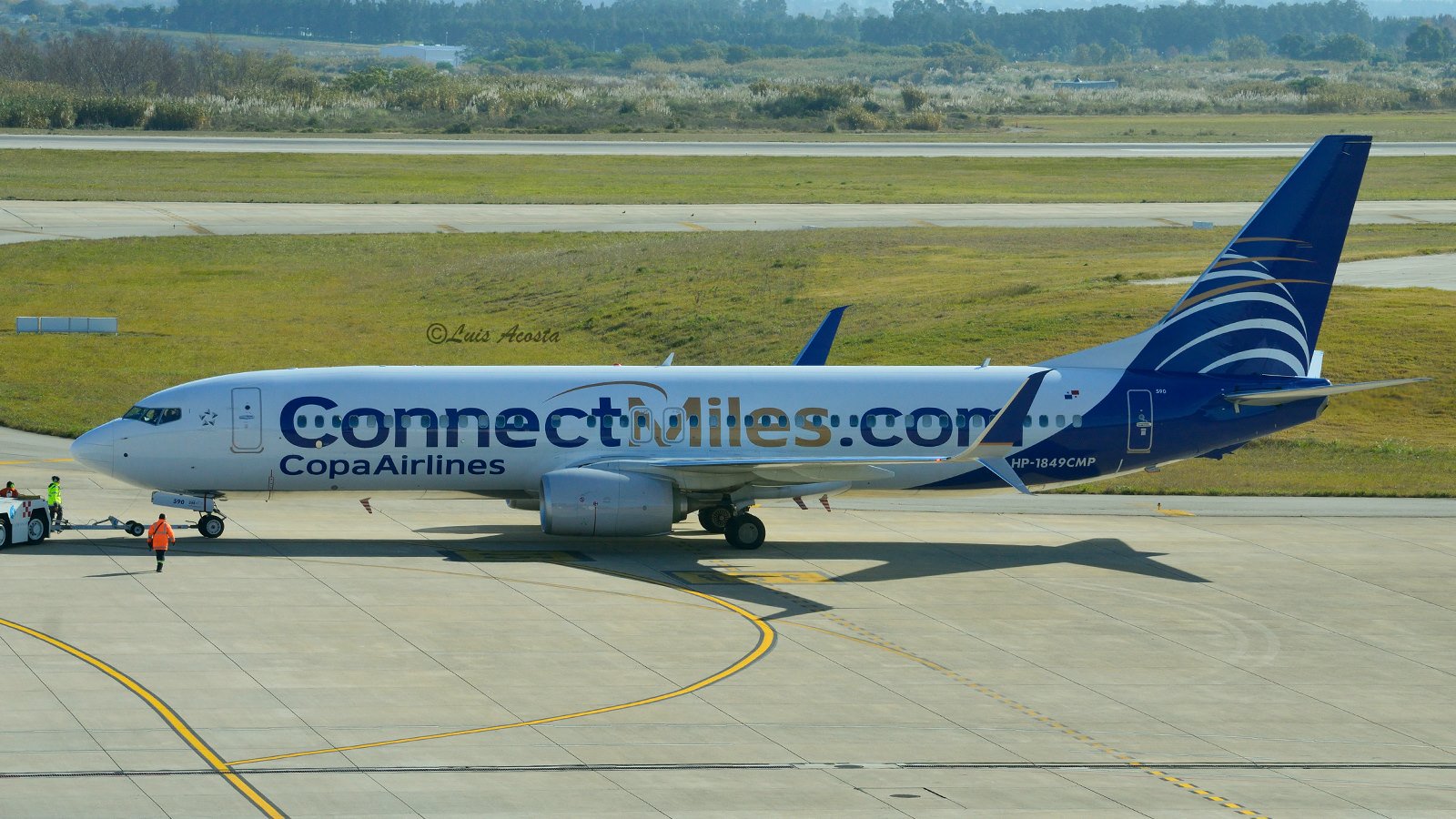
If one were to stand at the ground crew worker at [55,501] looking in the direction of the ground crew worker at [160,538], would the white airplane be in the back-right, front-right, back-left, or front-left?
front-left

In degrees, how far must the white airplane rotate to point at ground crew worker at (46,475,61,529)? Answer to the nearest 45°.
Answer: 0° — it already faces them

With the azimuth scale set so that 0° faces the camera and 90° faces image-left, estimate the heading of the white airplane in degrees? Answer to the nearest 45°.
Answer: approximately 90°

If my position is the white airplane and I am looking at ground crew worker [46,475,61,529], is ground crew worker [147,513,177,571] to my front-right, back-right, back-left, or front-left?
front-left

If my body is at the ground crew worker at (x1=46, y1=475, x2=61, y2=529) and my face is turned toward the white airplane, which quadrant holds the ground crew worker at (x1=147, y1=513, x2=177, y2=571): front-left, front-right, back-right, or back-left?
front-right
